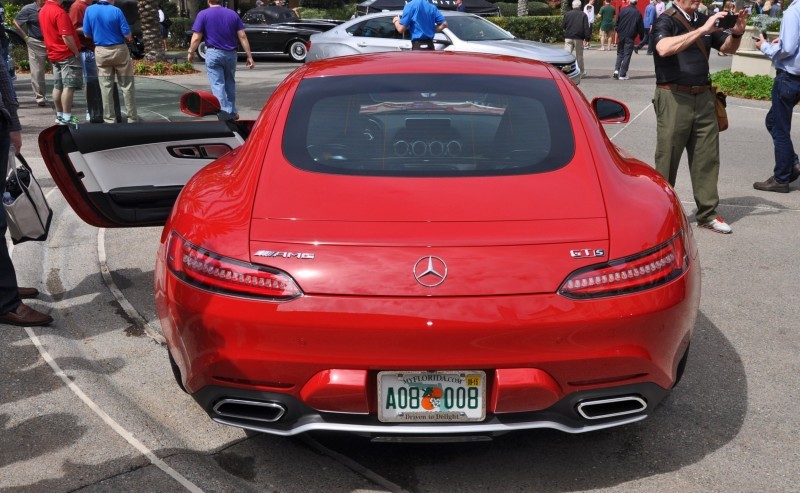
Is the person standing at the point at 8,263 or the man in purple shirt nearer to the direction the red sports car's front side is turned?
the man in purple shirt

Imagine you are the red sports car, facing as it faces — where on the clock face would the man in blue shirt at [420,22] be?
The man in blue shirt is roughly at 12 o'clock from the red sports car.

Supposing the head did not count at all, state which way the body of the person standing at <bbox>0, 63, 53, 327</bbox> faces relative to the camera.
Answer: to the viewer's right

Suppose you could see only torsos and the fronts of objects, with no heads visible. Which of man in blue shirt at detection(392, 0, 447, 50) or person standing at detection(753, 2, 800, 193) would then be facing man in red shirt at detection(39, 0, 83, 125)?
the person standing

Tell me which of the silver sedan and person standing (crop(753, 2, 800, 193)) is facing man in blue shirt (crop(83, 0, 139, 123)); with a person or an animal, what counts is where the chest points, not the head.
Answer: the person standing

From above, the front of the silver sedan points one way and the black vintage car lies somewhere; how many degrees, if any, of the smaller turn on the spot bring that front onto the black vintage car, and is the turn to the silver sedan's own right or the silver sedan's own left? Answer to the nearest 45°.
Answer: approximately 180°

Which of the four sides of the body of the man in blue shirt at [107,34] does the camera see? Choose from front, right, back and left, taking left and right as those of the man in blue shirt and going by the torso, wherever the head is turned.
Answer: back

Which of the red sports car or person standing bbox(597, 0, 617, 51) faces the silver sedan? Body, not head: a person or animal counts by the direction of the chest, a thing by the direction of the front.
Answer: the red sports car

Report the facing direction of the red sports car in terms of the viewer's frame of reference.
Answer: facing away from the viewer

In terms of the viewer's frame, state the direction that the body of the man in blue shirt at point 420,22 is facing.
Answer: away from the camera

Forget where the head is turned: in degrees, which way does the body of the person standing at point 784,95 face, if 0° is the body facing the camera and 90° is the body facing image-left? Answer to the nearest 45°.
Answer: approximately 90°

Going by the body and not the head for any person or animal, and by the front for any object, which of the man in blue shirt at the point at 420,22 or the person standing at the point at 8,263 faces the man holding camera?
the person standing

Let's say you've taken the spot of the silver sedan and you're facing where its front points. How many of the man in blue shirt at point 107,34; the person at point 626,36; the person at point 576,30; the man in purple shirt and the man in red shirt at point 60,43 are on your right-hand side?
3

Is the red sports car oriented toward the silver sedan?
yes

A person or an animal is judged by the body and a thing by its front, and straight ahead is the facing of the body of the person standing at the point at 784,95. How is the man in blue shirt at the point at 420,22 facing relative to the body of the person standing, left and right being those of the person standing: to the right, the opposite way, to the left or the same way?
to the right

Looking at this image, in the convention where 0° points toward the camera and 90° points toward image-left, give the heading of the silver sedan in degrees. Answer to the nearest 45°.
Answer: approximately 315°
